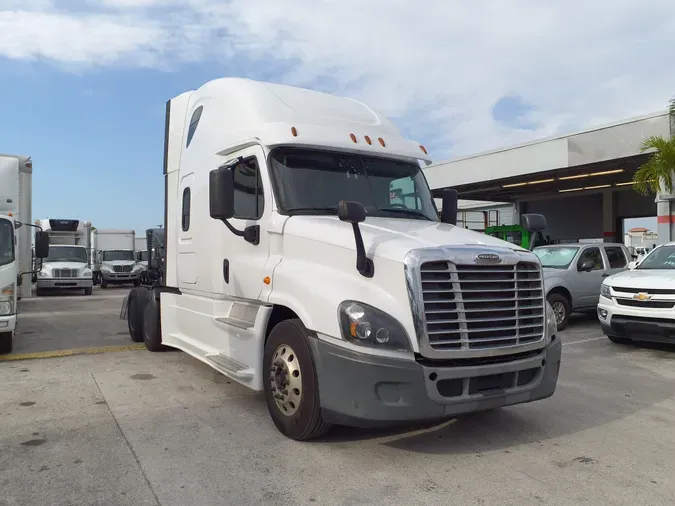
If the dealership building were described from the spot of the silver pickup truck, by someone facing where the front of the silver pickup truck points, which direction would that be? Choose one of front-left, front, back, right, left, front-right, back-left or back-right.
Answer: back-right

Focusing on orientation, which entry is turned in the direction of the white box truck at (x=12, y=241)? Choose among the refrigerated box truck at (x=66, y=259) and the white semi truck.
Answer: the refrigerated box truck

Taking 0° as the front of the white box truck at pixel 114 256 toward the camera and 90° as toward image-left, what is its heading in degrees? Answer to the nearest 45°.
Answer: approximately 0°

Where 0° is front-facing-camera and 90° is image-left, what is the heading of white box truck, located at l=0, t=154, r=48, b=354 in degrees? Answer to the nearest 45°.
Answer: approximately 0°

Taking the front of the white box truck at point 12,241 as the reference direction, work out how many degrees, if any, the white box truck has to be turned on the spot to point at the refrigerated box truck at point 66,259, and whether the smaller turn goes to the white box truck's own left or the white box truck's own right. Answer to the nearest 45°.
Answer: approximately 180°

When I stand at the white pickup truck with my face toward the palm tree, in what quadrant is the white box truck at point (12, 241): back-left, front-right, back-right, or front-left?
back-left

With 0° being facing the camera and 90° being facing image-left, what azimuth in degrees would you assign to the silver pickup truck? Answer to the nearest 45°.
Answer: approximately 45°

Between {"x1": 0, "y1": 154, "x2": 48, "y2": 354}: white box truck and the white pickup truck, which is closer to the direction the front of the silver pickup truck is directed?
the white box truck

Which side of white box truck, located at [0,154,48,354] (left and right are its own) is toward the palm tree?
left
